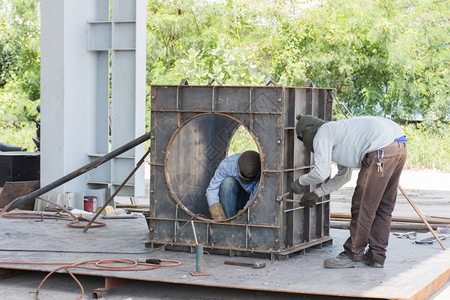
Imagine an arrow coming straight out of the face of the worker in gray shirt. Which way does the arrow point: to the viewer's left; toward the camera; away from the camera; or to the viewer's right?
to the viewer's left

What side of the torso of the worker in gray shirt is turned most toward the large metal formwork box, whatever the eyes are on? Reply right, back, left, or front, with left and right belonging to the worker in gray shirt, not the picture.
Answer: front

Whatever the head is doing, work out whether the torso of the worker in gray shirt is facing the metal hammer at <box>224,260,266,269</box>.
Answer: yes

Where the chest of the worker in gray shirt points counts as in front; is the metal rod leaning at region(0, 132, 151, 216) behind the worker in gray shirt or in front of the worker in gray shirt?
in front

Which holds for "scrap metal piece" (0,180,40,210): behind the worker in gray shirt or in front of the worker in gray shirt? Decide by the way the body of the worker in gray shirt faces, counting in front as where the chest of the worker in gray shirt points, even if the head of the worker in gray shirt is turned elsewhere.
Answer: in front

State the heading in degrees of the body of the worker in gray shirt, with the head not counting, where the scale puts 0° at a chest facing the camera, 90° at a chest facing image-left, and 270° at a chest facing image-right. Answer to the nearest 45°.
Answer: approximately 90°
